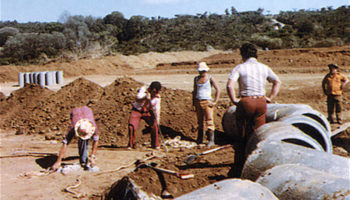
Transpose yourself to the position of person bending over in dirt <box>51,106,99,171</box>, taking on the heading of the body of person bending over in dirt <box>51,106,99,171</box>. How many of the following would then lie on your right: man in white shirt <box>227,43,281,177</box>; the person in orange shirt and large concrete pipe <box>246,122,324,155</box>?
0

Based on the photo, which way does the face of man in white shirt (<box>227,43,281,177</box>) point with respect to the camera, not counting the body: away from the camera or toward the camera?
away from the camera

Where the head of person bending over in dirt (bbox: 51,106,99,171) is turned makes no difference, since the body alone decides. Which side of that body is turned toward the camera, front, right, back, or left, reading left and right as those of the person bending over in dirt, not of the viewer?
front

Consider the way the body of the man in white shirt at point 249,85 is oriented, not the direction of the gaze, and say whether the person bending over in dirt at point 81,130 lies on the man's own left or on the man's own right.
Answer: on the man's own left

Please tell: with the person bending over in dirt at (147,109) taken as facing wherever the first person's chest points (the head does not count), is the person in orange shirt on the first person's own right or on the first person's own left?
on the first person's own left

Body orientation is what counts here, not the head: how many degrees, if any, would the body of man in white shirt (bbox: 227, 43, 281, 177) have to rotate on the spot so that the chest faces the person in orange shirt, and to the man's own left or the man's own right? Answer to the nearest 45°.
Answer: approximately 45° to the man's own right

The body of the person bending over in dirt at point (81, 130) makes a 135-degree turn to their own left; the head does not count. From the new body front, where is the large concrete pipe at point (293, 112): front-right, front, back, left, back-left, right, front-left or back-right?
front-right

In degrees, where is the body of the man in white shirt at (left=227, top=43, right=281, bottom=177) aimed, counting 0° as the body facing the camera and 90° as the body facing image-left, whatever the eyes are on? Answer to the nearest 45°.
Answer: approximately 180°

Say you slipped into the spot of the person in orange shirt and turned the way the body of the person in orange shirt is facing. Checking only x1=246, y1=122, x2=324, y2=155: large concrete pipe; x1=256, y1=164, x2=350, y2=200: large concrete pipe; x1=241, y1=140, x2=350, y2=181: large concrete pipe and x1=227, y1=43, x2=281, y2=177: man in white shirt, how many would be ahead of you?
4

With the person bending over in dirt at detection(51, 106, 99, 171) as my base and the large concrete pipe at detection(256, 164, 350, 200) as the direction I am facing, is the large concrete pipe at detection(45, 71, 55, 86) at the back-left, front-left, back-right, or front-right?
back-left

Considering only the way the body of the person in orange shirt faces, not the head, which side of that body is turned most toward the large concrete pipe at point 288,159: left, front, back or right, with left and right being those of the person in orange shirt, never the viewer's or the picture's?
front

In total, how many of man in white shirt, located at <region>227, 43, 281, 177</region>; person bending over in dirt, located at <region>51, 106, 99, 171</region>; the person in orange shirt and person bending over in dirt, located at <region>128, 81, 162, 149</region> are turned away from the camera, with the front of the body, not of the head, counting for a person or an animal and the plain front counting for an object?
1

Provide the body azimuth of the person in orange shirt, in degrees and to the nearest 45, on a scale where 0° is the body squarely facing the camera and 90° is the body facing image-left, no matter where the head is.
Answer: approximately 0°

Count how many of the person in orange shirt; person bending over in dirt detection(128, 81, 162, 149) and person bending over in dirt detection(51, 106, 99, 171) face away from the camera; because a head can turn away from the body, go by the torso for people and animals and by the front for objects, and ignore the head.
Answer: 0

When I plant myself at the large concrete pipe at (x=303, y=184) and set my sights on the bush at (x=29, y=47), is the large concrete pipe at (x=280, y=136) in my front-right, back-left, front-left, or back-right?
front-right

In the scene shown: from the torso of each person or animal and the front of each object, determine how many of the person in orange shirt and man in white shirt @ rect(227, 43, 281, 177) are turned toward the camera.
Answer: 1

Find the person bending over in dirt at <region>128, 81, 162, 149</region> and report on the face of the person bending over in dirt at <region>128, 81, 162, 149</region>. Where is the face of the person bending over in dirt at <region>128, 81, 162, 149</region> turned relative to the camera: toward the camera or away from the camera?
toward the camera
